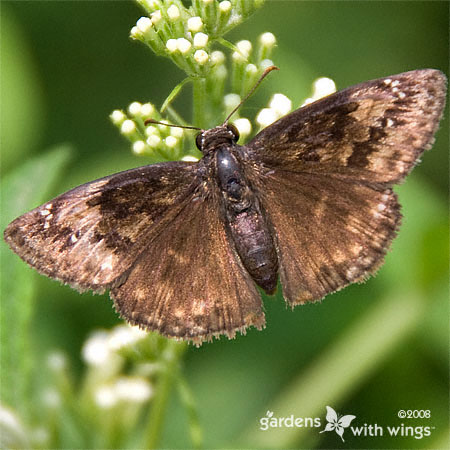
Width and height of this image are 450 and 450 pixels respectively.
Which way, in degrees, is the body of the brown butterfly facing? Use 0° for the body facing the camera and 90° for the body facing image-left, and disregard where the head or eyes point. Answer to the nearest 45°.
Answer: approximately 180°

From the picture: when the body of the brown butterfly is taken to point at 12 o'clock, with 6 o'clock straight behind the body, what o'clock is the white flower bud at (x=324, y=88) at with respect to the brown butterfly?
The white flower bud is roughly at 2 o'clock from the brown butterfly.
